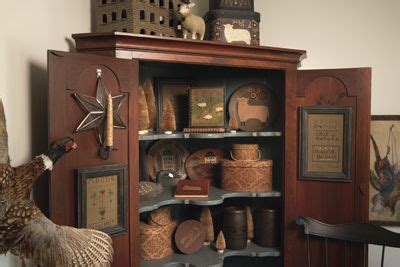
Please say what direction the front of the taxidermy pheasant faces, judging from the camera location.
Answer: facing to the right of the viewer

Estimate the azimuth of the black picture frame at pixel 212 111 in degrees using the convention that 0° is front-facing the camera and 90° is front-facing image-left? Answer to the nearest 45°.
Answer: approximately 0°

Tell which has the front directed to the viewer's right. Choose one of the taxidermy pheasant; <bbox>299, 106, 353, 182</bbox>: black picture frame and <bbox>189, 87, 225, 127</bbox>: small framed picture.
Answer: the taxidermy pheasant

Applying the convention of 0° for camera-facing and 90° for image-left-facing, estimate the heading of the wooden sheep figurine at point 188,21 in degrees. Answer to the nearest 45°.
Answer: approximately 45°

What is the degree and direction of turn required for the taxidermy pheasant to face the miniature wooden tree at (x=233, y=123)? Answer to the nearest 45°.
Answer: approximately 45° to its left

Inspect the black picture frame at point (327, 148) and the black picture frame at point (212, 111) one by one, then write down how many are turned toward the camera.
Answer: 2

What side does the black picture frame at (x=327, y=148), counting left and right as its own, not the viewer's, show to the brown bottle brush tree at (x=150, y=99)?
right

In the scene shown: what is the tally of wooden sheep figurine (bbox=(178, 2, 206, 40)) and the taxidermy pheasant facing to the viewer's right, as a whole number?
1
